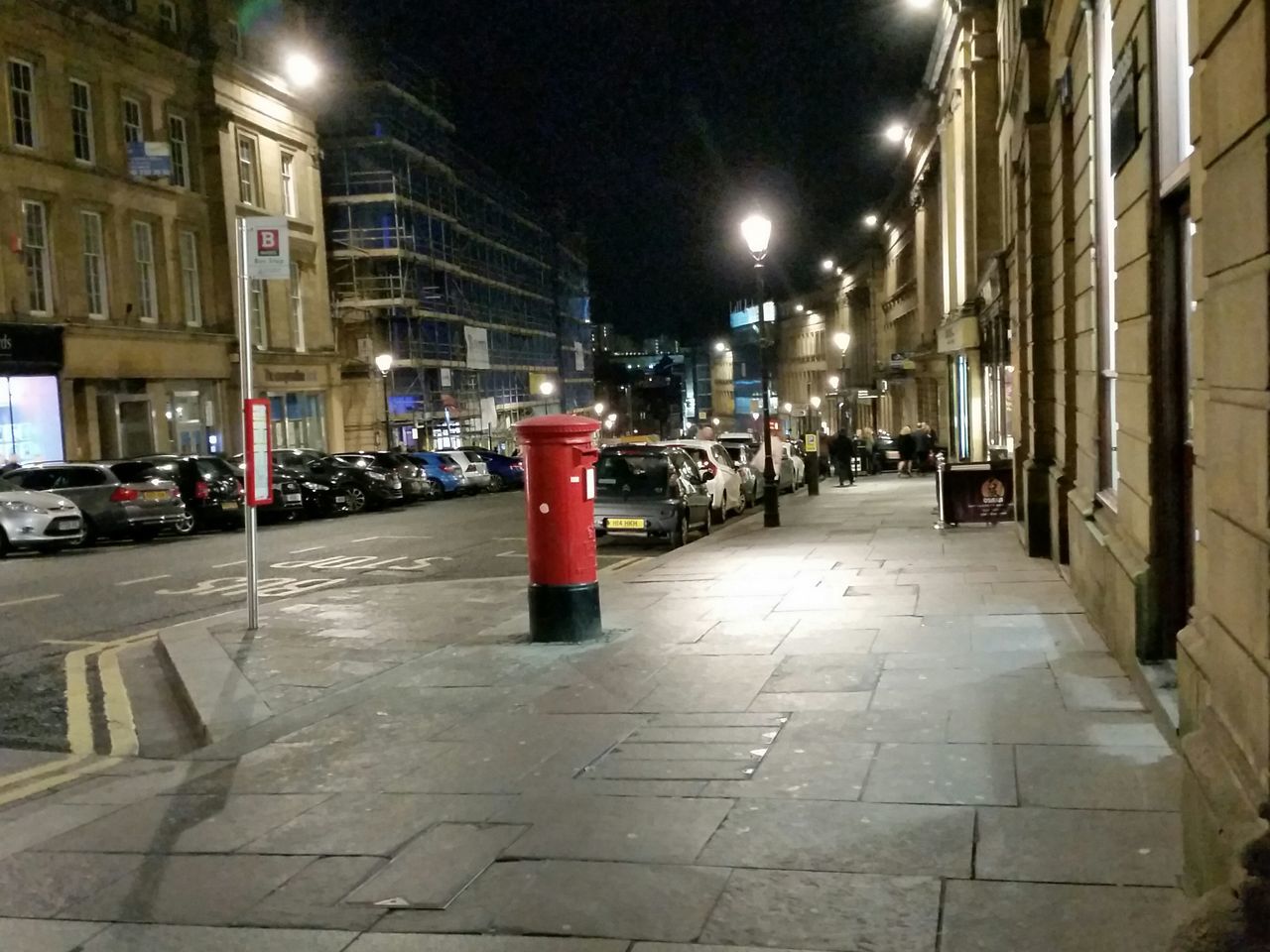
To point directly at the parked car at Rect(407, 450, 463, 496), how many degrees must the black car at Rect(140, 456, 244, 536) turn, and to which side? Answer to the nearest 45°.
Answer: approximately 90° to its right

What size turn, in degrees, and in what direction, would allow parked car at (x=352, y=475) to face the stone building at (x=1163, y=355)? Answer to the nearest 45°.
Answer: approximately 45° to its right

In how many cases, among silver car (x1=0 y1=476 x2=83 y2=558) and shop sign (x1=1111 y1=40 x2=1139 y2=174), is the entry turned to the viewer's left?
1

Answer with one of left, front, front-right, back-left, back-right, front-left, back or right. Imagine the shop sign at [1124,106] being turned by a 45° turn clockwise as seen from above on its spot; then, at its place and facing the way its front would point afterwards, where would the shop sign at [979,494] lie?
front-right

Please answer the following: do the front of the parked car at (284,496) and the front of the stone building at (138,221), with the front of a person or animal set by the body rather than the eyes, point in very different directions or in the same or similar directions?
very different directions

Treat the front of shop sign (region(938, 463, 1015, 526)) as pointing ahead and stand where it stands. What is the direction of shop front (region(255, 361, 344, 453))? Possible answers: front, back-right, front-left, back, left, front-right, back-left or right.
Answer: back-right

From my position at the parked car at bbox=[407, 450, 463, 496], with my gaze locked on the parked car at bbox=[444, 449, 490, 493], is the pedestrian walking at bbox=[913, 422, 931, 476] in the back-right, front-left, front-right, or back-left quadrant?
front-right

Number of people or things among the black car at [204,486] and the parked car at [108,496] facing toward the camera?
0

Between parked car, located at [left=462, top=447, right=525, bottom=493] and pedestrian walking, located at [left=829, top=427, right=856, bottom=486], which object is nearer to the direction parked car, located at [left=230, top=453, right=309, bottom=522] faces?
the parked car

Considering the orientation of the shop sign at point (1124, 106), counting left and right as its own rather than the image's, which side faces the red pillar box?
front

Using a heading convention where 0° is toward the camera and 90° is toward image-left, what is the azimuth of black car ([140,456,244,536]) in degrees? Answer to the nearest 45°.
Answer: approximately 135°

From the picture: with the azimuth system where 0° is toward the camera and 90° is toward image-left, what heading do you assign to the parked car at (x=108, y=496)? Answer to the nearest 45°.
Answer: approximately 135°
